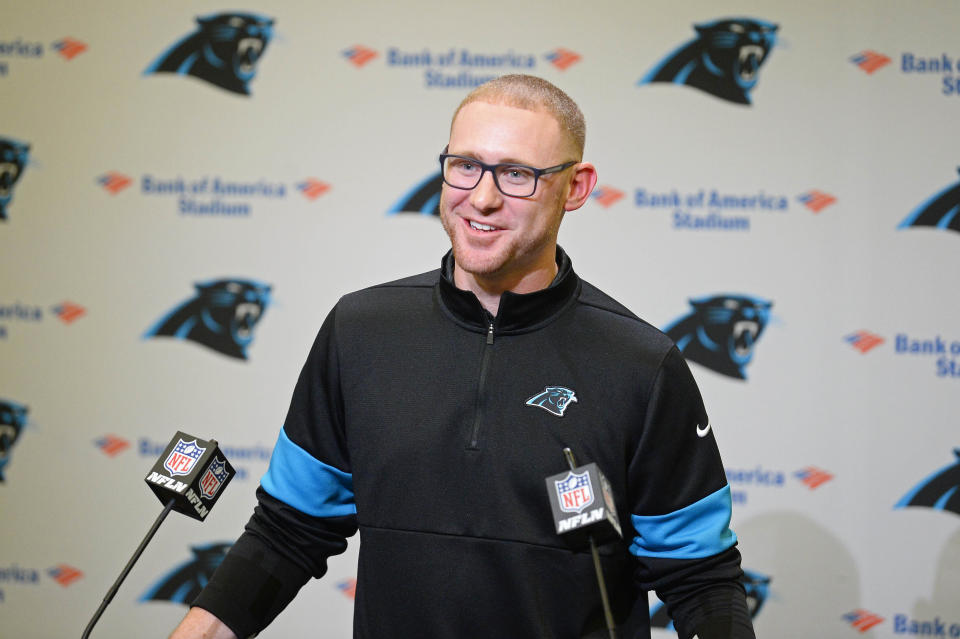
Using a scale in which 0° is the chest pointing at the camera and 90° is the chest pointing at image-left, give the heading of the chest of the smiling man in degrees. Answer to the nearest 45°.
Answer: approximately 0°
